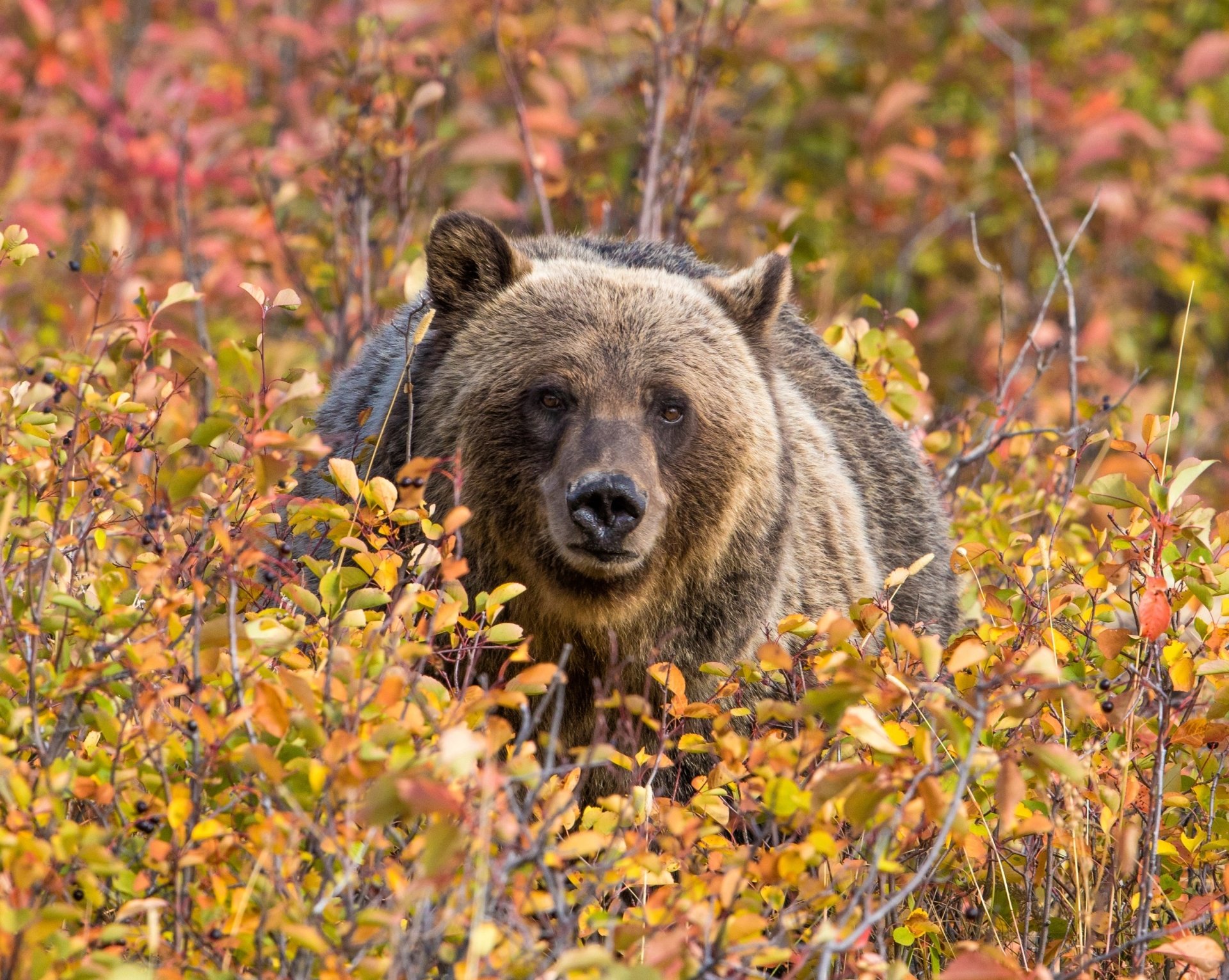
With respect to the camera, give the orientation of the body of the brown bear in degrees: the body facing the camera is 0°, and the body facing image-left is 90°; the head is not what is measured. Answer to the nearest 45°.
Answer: approximately 0°
